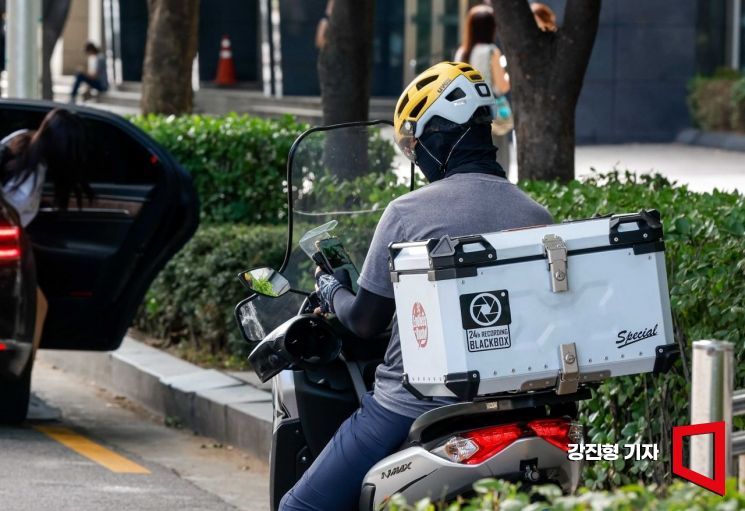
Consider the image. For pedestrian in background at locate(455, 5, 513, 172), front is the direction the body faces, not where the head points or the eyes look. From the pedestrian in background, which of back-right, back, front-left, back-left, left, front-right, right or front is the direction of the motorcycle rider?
back

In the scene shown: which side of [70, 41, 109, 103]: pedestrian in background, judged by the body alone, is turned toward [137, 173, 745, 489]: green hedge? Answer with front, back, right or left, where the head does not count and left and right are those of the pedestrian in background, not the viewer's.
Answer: left

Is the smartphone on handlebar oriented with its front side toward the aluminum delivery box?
yes

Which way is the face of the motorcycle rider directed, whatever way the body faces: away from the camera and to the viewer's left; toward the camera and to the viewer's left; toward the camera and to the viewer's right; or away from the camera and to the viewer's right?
away from the camera and to the viewer's left

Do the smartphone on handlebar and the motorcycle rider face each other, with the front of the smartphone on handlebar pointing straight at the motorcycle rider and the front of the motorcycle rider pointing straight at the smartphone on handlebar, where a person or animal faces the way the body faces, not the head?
yes

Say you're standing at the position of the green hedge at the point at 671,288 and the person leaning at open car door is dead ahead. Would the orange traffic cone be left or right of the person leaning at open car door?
right

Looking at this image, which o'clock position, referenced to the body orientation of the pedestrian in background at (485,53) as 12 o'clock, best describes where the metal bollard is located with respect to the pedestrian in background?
The metal bollard is roughly at 6 o'clock from the pedestrian in background.

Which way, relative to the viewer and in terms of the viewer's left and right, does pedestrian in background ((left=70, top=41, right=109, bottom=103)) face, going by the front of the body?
facing to the left of the viewer

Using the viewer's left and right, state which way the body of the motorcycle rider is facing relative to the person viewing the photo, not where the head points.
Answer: facing away from the viewer and to the left of the viewer

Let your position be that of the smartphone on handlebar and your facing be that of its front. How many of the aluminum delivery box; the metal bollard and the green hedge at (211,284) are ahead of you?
2

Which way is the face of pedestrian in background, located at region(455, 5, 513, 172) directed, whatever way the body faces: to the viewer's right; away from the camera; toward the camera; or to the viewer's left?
away from the camera

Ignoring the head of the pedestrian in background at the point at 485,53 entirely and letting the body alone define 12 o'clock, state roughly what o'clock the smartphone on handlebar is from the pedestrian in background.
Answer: The smartphone on handlebar is roughly at 6 o'clock from the pedestrian in background.
